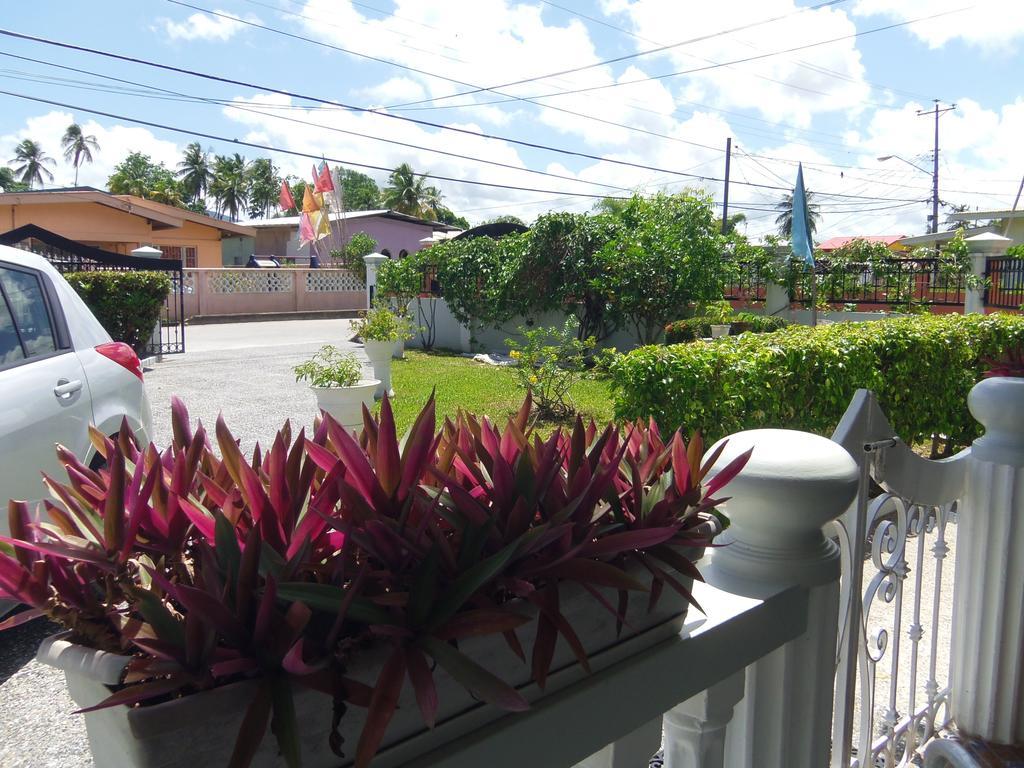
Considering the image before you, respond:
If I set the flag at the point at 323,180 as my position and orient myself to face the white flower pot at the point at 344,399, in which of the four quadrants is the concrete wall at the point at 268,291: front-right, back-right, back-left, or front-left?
front-right

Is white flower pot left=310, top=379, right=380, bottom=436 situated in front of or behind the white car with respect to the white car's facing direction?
behind

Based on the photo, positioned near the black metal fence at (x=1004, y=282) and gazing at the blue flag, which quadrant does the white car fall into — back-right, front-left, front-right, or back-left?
front-left
